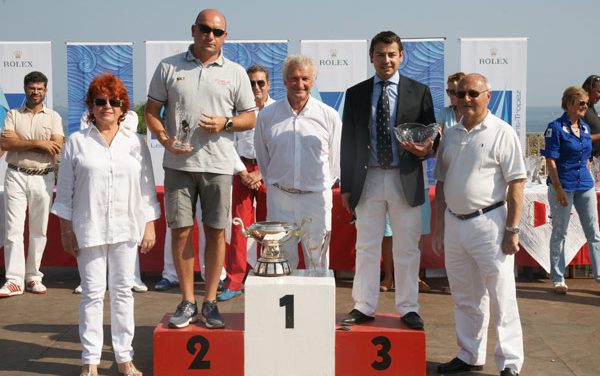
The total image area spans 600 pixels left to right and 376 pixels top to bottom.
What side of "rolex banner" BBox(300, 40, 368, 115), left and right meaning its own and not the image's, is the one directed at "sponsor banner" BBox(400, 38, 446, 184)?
left

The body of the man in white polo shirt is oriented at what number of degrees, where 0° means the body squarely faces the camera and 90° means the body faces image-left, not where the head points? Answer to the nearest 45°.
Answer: approximately 45°

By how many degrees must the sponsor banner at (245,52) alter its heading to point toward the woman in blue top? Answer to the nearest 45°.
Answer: approximately 45° to its left

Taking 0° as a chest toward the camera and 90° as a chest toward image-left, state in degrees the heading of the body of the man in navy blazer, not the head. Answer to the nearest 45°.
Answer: approximately 0°

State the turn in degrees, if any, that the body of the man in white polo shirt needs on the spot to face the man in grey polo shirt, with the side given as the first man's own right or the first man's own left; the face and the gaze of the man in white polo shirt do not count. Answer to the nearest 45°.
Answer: approximately 45° to the first man's own right

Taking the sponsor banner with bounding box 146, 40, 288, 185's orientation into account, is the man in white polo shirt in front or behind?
in front

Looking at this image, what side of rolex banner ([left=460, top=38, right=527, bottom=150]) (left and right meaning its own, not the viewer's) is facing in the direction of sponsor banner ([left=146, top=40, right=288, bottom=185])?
right

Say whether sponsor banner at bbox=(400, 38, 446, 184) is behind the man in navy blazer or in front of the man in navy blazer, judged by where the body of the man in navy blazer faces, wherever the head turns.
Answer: behind

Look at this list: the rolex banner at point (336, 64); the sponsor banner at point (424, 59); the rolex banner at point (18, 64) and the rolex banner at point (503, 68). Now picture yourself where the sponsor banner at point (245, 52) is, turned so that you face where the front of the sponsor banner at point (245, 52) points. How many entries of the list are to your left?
3
